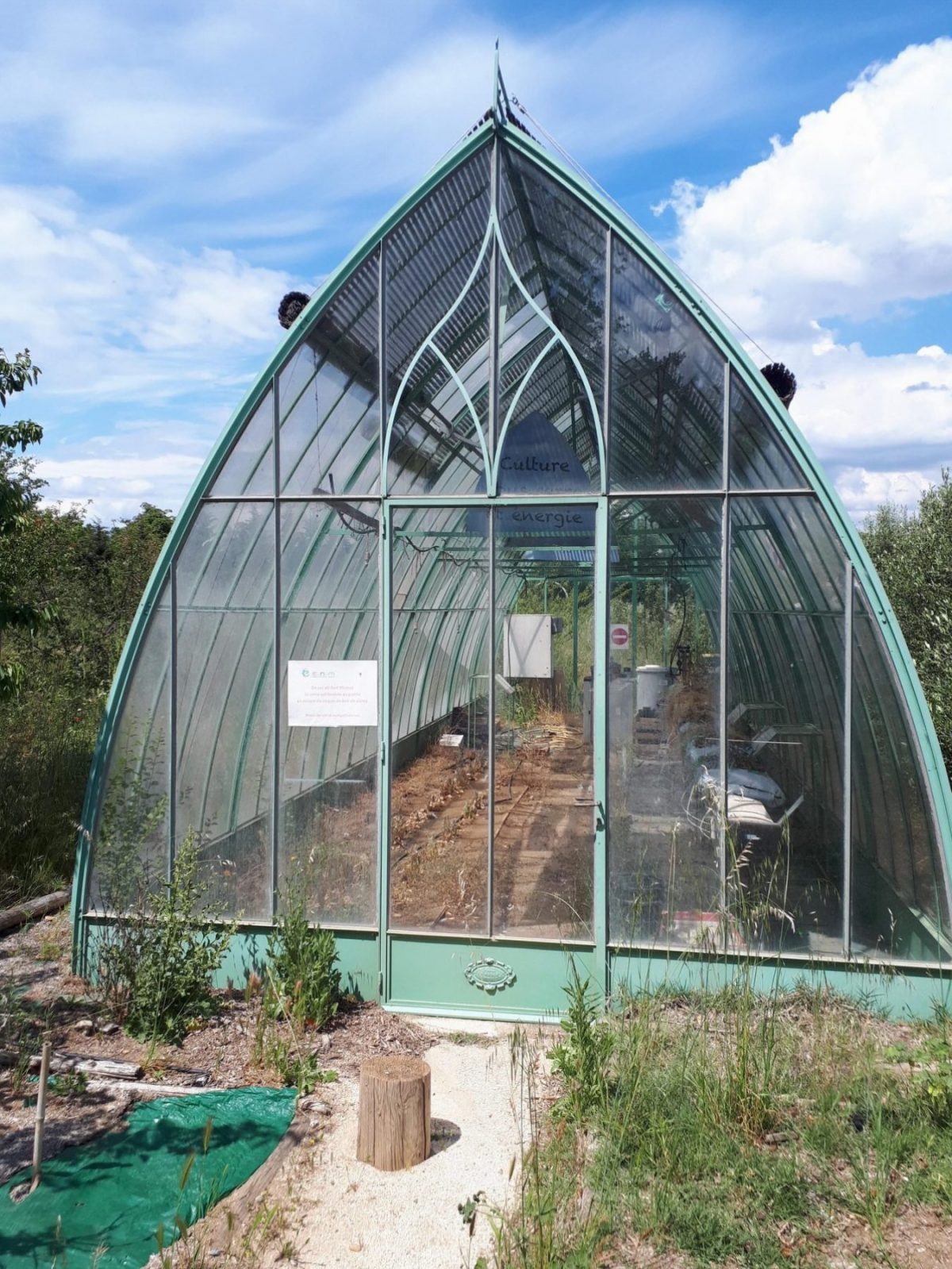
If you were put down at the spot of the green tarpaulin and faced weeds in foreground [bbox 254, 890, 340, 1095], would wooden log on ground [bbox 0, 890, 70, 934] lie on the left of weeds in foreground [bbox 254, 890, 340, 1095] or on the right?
left

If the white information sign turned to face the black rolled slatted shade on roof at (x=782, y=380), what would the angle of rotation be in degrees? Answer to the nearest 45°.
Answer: approximately 90° to its left

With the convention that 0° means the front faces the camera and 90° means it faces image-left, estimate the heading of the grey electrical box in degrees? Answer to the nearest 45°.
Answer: approximately 0°

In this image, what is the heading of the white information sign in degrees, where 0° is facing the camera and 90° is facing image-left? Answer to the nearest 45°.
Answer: approximately 0°
